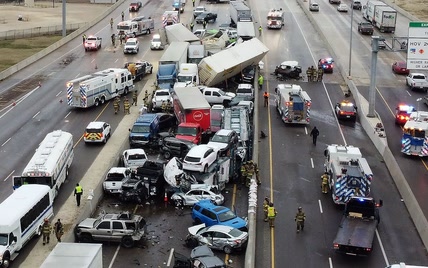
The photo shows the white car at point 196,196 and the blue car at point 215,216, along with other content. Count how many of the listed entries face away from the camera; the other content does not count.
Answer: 0

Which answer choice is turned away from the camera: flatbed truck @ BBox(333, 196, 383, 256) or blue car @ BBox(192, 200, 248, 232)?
the flatbed truck

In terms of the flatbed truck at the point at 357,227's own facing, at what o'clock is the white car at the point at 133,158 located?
The white car is roughly at 10 o'clock from the flatbed truck.

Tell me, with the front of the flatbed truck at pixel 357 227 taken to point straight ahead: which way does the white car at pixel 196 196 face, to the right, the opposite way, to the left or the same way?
to the left

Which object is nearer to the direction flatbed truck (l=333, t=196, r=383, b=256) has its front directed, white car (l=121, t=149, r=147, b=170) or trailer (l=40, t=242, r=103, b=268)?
the white car

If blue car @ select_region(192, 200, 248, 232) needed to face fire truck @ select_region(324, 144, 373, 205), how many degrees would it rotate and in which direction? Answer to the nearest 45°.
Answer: approximately 90° to its left

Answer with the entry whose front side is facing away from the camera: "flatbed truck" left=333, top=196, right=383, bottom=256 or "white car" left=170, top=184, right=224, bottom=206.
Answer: the flatbed truck

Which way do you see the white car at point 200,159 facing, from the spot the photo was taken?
facing away from the viewer and to the right of the viewer

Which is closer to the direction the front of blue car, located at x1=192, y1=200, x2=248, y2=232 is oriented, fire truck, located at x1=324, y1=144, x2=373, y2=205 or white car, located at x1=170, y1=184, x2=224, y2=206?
the fire truck

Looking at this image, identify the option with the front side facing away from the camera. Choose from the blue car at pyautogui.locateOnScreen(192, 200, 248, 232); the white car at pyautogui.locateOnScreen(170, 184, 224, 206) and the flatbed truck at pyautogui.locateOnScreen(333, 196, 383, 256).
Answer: the flatbed truck

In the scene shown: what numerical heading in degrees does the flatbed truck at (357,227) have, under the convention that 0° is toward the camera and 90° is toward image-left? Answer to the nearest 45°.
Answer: approximately 180°

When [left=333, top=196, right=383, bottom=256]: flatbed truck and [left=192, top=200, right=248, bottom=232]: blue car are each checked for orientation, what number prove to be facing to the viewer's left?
0

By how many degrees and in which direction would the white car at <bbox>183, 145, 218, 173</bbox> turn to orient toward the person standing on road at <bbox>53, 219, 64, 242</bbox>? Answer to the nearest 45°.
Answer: approximately 180°

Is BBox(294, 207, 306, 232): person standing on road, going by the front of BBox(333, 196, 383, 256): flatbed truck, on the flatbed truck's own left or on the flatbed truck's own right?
on the flatbed truck's own left

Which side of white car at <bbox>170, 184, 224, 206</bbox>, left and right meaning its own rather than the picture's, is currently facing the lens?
left

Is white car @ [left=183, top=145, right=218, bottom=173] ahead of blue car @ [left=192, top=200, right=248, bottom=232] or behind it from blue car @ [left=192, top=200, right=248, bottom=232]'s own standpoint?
behind

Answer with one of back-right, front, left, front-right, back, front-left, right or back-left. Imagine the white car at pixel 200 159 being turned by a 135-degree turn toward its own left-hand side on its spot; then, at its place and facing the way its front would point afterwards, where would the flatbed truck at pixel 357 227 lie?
back-left

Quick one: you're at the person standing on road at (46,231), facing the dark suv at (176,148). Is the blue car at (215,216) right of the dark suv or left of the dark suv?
right
